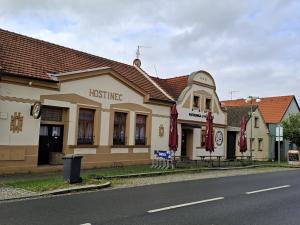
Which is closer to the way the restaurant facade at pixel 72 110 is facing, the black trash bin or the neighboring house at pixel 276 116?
the black trash bin

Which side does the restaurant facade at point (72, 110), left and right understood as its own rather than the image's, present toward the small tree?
left

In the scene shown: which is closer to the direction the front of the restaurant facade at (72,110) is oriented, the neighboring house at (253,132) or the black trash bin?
the black trash bin

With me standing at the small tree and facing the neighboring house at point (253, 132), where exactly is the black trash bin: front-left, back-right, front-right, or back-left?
front-left

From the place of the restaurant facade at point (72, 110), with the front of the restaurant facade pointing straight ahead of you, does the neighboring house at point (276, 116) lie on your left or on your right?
on your left

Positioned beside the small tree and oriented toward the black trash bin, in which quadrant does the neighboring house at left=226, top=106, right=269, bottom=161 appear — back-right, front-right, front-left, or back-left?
front-right

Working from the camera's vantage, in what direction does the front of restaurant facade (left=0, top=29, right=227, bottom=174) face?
facing the viewer and to the right of the viewer

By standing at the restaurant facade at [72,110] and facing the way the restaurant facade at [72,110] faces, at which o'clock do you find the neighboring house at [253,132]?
The neighboring house is roughly at 9 o'clock from the restaurant facade.
